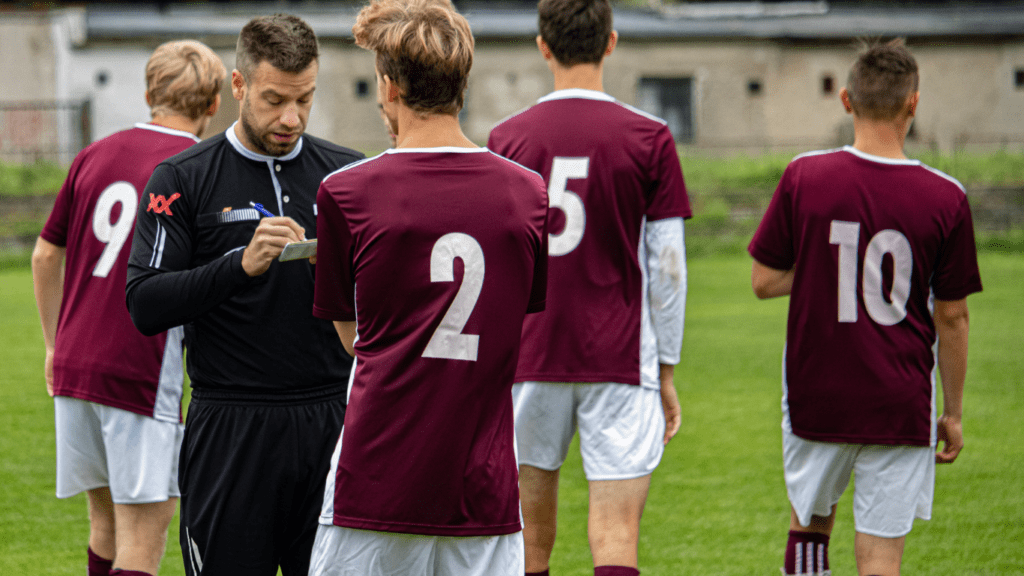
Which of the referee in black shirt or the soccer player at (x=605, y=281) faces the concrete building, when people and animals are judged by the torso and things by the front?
the soccer player

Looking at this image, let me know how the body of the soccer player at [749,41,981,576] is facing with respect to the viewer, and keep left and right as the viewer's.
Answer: facing away from the viewer

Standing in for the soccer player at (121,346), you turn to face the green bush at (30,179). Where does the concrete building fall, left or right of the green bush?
right

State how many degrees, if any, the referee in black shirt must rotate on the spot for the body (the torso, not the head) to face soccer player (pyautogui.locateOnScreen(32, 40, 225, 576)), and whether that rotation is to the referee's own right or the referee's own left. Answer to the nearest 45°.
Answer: approximately 180°

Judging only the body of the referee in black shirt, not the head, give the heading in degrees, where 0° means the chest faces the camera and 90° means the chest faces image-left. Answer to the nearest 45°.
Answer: approximately 315°

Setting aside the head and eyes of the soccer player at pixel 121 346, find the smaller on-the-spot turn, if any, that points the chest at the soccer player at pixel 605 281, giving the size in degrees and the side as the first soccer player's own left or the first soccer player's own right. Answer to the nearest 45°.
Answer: approximately 45° to the first soccer player's own right

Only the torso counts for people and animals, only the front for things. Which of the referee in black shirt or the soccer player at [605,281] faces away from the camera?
the soccer player

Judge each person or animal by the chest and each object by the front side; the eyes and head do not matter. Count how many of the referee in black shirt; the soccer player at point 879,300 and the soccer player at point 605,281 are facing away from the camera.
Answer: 2

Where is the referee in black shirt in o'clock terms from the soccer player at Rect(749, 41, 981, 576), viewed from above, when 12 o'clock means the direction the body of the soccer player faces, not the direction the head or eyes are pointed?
The referee in black shirt is roughly at 8 o'clock from the soccer player.

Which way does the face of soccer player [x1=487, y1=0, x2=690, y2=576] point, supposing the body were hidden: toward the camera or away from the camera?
away from the camera

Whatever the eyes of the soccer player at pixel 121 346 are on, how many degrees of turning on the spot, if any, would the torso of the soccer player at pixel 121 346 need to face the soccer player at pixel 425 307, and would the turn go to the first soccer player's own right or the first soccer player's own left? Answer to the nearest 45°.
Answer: approximately 135° to the first soccer player's own right

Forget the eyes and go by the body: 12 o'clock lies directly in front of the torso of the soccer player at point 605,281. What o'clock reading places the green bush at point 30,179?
The green bush is roughly at 11 o'clock from the soccer player.

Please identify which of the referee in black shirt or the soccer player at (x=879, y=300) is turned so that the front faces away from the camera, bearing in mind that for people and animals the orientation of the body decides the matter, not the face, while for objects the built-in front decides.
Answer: the soccer player

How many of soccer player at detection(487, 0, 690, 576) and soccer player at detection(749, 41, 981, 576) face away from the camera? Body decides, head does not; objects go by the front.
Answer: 2

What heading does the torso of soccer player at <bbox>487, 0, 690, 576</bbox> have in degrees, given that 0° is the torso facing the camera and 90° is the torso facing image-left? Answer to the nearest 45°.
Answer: approximately 180°
